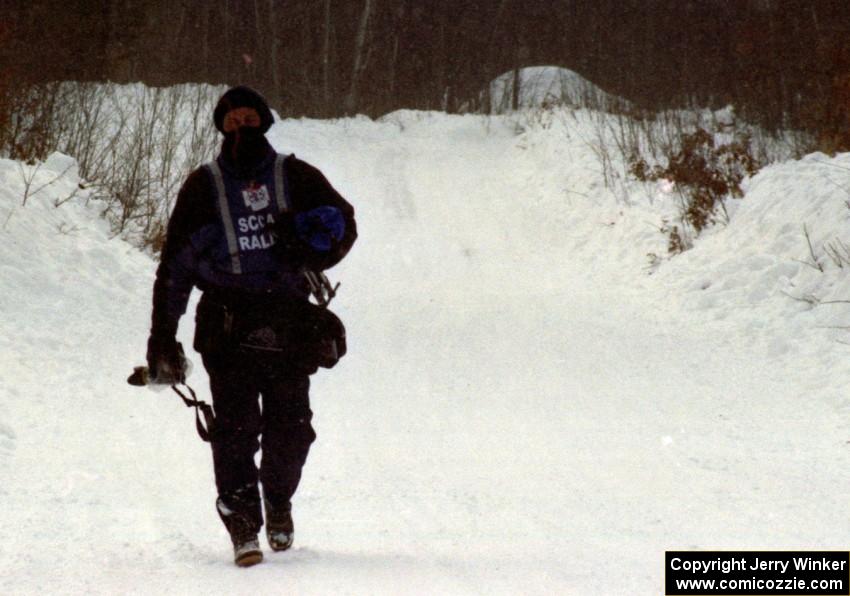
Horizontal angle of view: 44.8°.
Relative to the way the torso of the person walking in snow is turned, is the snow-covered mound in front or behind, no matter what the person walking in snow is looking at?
behind

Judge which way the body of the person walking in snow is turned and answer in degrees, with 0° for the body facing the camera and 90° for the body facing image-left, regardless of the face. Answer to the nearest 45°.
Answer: approximately 0°
